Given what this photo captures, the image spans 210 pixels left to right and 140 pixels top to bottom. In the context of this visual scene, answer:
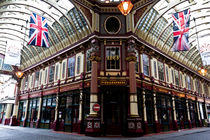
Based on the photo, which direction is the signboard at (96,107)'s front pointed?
toward the camera

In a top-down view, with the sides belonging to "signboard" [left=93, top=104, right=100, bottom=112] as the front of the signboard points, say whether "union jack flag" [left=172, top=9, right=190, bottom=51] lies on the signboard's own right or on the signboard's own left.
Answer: on the signboard's own left
